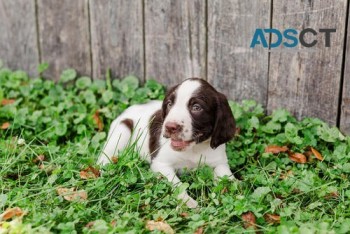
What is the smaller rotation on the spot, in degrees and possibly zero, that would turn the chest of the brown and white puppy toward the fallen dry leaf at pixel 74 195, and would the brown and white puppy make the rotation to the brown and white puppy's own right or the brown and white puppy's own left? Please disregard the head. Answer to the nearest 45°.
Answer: approximately 90° to the brown and white puppy's own right

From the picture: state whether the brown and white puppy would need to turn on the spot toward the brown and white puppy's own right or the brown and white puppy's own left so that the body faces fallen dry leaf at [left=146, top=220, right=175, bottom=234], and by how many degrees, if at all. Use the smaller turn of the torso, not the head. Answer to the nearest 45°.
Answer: approximately 45° to the brown and white puppy's own right

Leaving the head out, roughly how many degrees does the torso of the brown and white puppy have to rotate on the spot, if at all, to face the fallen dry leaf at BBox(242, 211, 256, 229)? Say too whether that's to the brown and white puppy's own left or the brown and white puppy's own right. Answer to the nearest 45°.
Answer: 0° — it already faces it

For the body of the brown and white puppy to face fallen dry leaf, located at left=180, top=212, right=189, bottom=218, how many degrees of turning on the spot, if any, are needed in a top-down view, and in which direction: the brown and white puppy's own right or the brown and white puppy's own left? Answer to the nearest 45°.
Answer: approximately 45° to the brown and white puppy's own right

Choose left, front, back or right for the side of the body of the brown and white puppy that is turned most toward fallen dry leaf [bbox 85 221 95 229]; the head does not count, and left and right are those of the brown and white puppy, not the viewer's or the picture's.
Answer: right

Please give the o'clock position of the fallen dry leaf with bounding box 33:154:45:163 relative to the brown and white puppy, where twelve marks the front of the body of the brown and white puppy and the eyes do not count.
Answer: The fallen dry leaf is roughly at 5 o'clock from the brown and white puppy.

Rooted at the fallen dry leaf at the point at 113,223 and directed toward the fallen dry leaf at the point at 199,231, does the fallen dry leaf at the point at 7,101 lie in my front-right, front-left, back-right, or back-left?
back-left

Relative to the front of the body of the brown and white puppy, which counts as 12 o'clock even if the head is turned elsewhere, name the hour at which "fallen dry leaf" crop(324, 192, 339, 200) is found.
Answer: The fallen dry leaf is roughly at 11 o'clock from the brown and white puppy.

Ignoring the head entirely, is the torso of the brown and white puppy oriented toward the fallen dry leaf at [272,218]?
yes

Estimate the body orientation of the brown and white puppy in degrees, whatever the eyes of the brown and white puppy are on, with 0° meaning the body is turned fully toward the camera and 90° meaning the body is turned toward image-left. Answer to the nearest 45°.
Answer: approximately 315°

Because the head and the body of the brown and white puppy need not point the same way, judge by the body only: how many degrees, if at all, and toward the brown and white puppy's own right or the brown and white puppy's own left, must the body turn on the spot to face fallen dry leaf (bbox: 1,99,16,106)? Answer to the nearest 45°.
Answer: approximately 180°

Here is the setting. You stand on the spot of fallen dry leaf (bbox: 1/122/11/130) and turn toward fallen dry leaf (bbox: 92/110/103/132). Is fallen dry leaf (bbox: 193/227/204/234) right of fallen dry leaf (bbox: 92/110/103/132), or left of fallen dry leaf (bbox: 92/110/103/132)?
right

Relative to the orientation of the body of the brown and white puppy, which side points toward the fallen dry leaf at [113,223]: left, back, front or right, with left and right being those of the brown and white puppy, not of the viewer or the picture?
right

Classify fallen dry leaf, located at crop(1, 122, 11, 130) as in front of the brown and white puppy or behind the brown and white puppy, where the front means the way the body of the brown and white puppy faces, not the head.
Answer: behind
